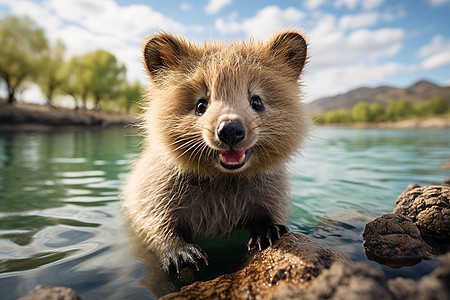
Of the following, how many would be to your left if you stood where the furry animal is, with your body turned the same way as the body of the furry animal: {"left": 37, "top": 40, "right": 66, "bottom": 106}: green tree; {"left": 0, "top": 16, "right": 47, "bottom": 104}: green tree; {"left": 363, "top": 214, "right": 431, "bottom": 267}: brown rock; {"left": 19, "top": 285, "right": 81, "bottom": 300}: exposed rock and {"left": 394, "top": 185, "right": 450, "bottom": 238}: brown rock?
2

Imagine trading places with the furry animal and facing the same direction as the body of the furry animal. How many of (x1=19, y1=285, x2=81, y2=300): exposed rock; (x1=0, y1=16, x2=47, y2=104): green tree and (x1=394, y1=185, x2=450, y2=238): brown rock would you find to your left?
1

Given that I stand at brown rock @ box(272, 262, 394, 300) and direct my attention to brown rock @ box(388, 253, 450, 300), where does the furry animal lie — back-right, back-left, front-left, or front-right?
back-left

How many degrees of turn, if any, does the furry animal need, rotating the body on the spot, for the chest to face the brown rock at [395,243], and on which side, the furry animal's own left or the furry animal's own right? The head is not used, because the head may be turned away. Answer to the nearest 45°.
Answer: approximately 90° to the furry animal's own left

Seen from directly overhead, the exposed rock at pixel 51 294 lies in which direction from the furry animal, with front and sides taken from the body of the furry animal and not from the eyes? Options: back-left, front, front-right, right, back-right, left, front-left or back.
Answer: front-right

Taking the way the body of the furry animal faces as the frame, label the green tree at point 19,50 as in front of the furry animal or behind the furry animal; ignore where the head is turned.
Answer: behind

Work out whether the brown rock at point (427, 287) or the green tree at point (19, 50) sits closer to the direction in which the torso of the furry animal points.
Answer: the brown rock

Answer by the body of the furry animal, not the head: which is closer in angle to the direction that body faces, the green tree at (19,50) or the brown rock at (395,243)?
the brown rock

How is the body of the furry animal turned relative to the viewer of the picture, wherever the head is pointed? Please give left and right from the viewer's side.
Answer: facing the viewer

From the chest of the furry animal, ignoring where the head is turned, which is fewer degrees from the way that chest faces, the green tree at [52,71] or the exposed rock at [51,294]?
the exposed rock

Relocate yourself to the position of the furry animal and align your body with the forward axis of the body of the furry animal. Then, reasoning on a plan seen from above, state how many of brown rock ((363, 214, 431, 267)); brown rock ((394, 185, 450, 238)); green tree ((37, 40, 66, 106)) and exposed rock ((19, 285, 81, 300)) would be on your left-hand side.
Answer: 2

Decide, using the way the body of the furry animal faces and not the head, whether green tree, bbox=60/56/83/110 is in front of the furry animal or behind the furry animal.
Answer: behind

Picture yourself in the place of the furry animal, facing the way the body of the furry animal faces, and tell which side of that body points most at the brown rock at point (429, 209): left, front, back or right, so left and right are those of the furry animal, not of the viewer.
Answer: left

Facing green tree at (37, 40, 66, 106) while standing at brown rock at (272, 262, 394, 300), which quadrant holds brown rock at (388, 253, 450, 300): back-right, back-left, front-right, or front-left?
back-right

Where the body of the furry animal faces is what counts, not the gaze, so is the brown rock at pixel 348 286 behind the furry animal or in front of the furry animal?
in front
